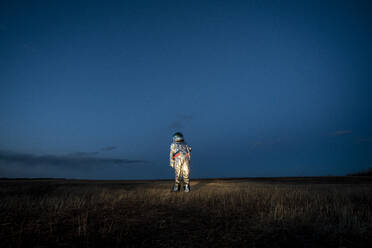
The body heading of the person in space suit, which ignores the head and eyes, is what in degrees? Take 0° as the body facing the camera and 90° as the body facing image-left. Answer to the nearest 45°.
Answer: approximately 0°
